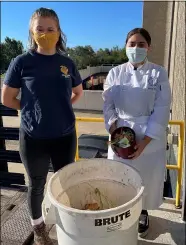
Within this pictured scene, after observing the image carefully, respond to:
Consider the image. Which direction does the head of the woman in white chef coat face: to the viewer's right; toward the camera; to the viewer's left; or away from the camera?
toward the camera

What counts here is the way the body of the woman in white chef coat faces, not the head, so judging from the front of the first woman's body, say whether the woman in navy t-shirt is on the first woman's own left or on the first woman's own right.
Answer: on the first woman's own right

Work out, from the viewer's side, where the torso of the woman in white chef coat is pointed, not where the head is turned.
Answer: toward the camera

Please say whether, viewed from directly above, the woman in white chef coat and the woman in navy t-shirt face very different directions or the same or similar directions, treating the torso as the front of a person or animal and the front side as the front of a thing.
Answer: same or similar directions

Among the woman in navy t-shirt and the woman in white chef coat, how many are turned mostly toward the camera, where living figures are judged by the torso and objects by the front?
2

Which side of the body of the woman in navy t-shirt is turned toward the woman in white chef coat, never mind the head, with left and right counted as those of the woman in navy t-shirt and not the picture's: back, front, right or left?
left

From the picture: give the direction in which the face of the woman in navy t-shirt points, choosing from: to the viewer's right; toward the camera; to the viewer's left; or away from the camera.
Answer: toward the camera

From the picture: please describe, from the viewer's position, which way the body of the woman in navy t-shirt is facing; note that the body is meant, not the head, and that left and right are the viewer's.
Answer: facing the viewer
